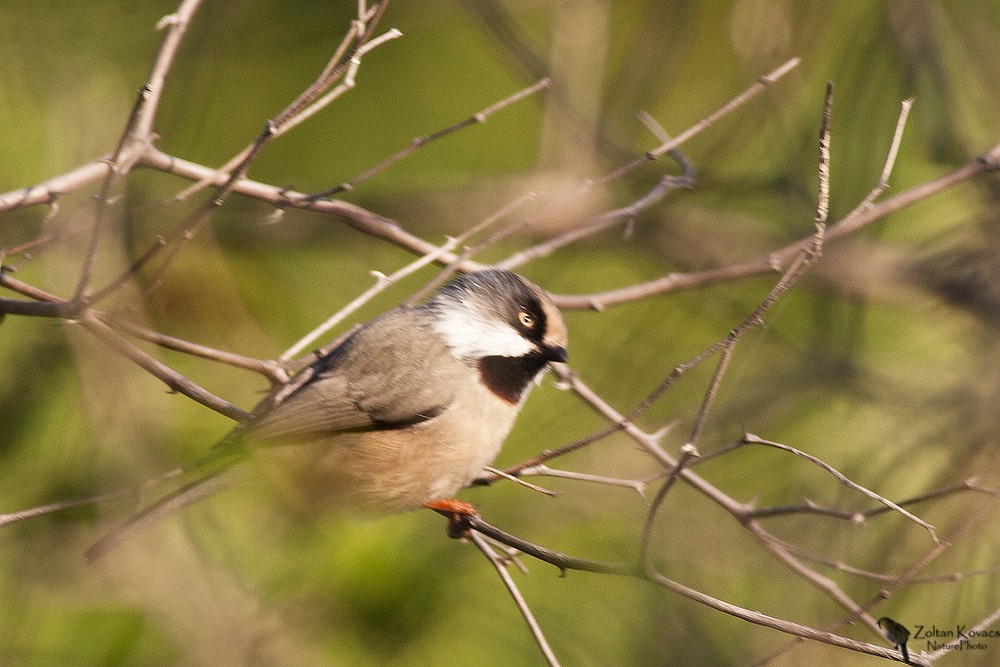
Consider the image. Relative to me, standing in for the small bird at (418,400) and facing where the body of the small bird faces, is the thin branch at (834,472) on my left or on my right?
on my left

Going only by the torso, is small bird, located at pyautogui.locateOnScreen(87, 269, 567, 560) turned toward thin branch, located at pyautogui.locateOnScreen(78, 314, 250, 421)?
no

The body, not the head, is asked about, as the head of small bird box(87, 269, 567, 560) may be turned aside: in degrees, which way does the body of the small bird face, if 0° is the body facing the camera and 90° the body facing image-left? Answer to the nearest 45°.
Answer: approximately 270°
